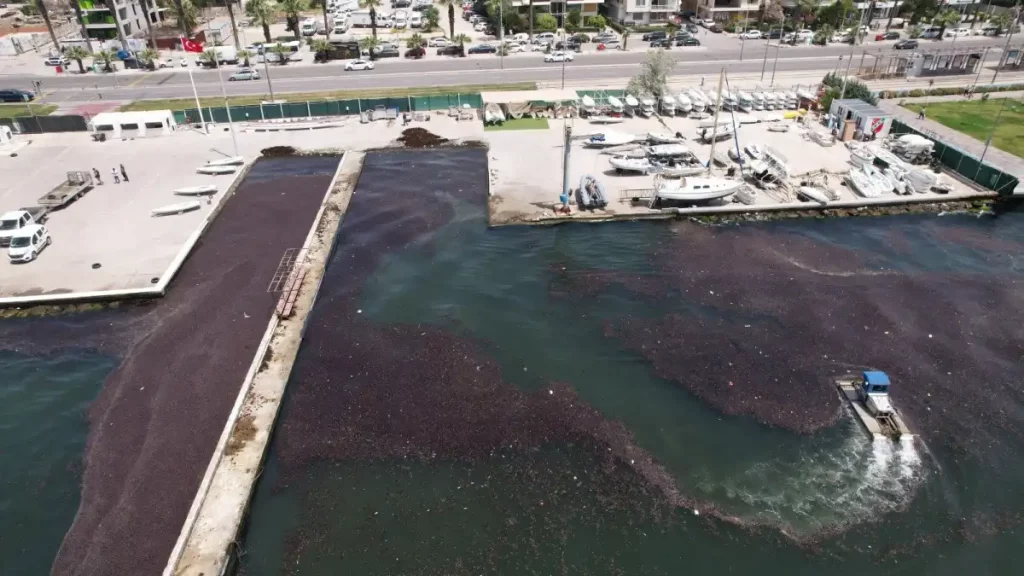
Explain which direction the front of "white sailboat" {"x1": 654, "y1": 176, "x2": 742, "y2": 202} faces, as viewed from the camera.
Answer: facing to the right of the viewer

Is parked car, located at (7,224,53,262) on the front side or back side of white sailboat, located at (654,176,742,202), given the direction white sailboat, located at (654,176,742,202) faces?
on the back side

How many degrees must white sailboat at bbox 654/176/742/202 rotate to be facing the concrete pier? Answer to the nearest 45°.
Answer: approximately 135° to its right
